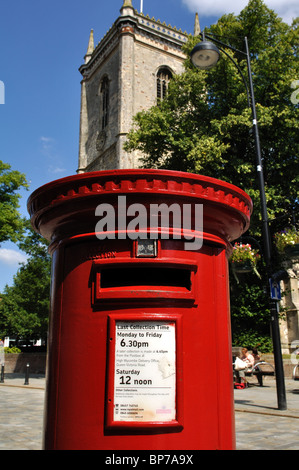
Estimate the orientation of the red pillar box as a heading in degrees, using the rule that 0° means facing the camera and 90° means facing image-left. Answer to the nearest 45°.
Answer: approximately 0°

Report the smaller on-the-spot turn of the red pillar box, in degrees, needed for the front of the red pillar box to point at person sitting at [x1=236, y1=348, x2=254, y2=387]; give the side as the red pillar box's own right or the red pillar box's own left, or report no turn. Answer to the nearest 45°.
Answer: approximately 180°

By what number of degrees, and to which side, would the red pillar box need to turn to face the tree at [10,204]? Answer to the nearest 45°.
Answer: approximately 180°
